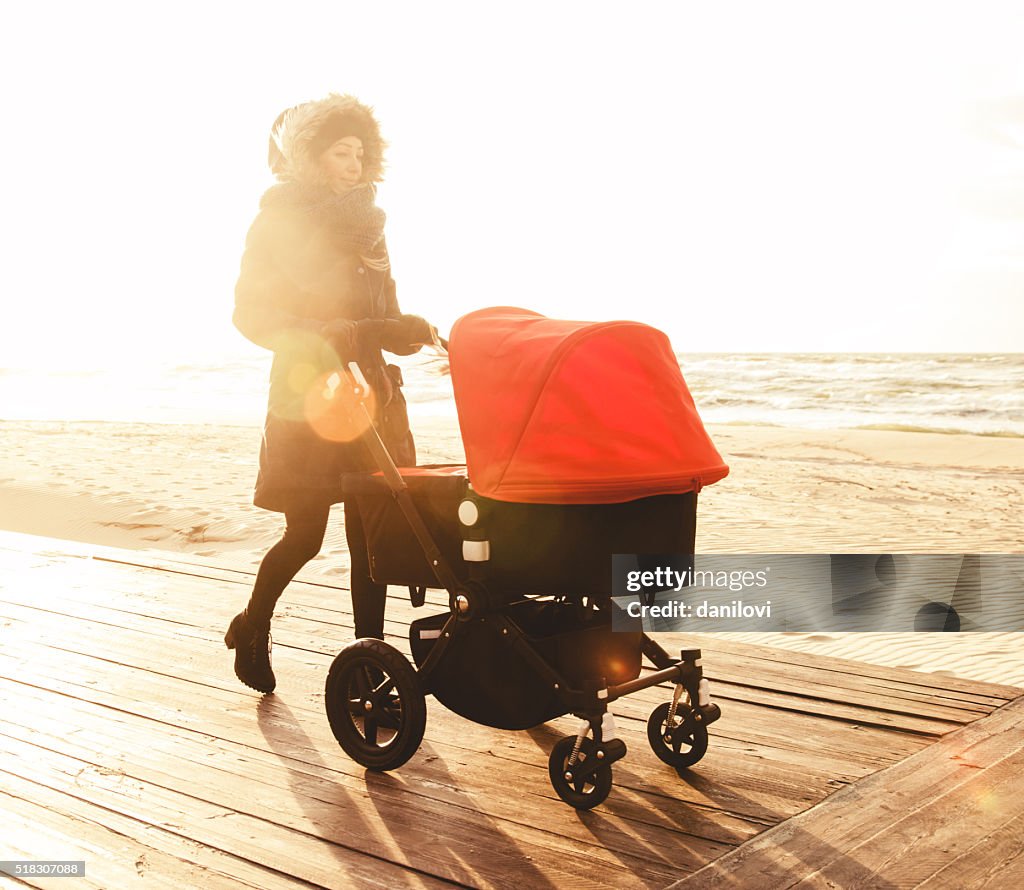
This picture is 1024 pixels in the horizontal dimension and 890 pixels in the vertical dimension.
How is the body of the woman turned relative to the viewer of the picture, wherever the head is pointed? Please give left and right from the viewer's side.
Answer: facing the viewer and to the right of the viewer

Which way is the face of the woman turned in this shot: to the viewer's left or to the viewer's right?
to the viewer's right
